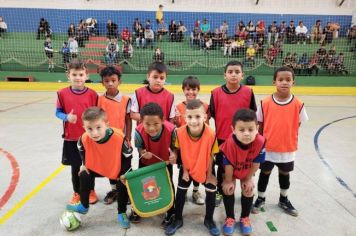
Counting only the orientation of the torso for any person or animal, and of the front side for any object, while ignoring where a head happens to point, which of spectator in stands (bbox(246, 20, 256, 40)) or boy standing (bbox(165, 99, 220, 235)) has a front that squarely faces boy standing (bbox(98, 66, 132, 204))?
the spectator in stands

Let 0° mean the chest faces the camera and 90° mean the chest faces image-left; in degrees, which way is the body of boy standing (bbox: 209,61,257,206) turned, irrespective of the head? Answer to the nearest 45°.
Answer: approximately 0°

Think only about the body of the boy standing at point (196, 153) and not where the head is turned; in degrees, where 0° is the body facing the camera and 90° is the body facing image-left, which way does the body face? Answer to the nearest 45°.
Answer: approximately 0°

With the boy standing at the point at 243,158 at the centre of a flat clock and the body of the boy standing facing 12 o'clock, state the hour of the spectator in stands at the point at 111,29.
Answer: The spectator in stands is roughly at 5 o'clock from the boy standing.

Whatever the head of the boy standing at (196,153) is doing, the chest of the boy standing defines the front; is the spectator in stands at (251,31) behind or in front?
behind

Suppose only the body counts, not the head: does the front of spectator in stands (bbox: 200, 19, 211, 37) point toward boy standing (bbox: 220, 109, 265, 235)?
yes

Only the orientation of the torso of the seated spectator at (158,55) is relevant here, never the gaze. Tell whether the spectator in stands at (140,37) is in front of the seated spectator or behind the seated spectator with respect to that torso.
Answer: behind

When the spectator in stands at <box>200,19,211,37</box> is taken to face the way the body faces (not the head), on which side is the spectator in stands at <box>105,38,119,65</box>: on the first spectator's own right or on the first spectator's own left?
on the first spectator's own right

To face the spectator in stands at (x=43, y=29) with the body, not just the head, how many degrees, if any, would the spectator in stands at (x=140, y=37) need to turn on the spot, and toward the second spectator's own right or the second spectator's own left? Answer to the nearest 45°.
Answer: approximately 90° to the second spectator's own right
